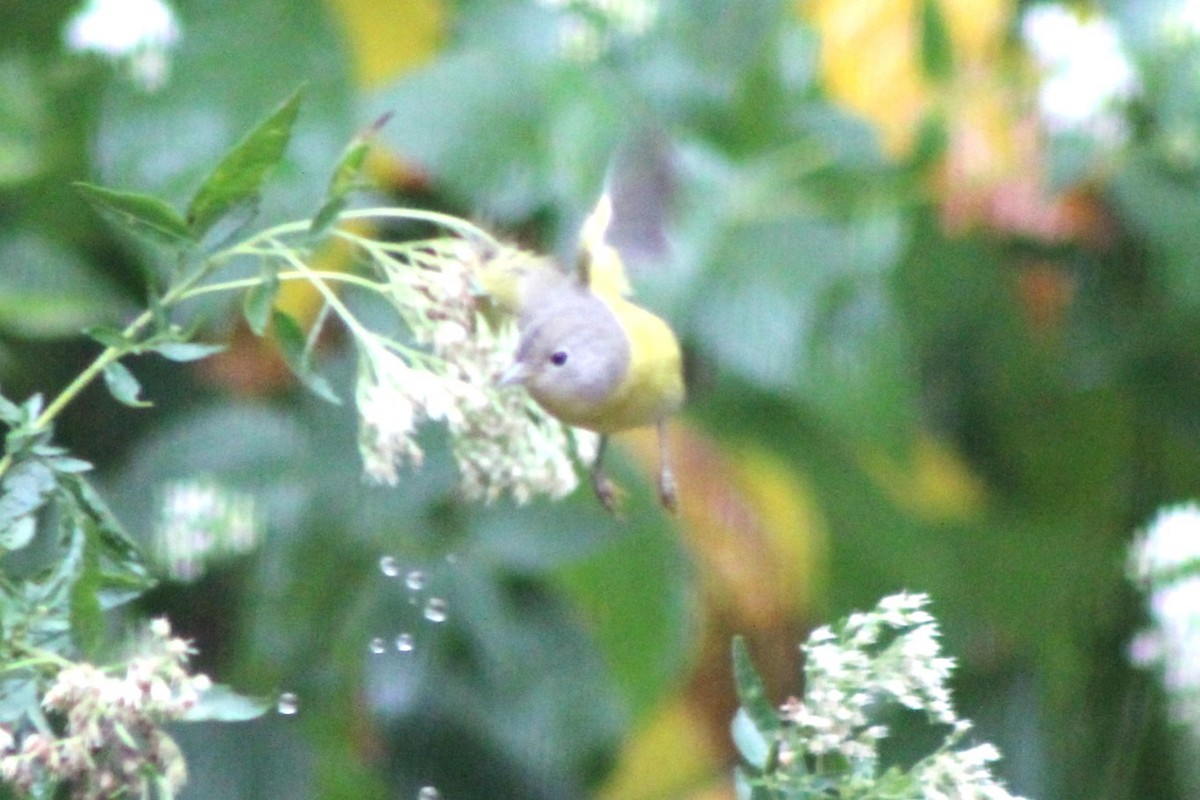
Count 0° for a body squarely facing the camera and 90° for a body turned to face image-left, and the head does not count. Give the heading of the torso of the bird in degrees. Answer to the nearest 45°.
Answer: approximately 45°
